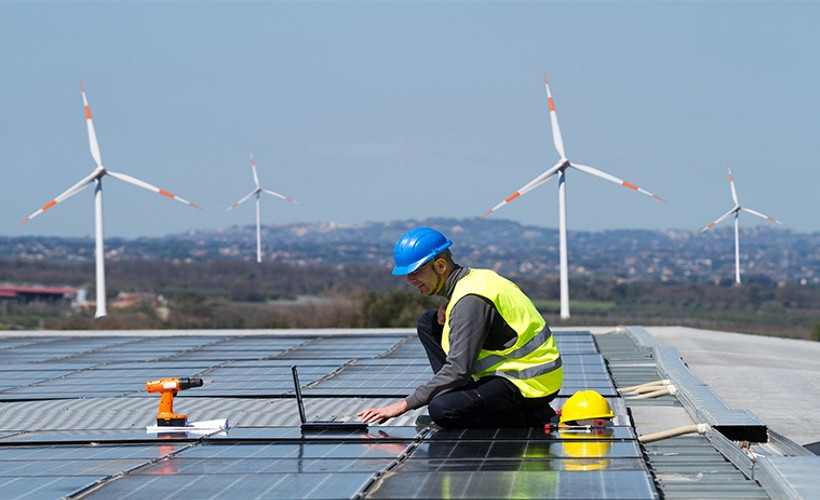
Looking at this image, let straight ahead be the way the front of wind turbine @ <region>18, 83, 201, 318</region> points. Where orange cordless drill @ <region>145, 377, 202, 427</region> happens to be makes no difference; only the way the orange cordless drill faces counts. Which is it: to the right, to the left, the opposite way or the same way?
to the left

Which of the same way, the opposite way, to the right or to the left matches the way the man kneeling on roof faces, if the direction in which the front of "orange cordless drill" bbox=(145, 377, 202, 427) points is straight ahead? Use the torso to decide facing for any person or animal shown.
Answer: the opposite way

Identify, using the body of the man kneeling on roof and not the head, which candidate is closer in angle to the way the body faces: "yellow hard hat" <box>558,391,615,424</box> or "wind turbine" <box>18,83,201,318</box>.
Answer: the wind turbine

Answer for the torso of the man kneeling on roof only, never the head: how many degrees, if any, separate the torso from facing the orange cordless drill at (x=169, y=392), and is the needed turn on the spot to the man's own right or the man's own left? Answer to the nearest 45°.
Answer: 0° — they already face it

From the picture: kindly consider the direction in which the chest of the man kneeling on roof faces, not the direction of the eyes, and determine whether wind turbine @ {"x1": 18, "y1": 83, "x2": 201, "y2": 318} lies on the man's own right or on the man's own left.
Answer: on the man's own right

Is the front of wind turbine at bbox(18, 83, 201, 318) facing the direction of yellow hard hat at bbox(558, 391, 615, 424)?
yes

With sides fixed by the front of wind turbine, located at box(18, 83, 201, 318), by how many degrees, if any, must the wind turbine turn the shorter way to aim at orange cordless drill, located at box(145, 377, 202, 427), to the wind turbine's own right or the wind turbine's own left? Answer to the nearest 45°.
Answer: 0° — it already faces it

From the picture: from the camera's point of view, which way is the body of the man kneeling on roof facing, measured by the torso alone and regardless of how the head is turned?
to the viewer's left

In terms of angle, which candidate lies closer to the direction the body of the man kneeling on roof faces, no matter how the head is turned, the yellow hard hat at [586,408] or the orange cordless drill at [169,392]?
the orange cordless drill

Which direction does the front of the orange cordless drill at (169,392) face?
to the viewer's right

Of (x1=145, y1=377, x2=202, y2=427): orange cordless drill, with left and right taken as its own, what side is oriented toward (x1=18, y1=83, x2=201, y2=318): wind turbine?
left
